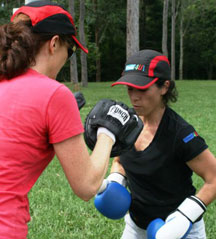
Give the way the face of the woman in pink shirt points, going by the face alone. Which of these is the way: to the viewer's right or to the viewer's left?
to the viewer's right

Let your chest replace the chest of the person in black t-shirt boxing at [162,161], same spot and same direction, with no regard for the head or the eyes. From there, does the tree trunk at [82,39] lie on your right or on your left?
on your right

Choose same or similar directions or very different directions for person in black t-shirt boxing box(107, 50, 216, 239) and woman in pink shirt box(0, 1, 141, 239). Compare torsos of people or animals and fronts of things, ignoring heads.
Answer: very different directions

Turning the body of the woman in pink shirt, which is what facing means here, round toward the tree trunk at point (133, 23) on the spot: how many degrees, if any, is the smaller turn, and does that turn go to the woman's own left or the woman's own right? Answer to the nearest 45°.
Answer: approximately 45° to the woman's own left

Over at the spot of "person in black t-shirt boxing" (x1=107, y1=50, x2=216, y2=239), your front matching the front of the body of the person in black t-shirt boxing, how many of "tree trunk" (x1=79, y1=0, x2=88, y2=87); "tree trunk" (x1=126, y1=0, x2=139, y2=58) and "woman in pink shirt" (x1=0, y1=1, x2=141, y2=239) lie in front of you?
1

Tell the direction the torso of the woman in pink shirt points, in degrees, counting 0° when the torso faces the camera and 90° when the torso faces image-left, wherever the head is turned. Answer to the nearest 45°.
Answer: approximately 225°

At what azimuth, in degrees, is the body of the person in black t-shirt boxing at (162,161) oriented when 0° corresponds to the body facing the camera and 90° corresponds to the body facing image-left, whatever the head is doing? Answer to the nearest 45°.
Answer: approximately 45°

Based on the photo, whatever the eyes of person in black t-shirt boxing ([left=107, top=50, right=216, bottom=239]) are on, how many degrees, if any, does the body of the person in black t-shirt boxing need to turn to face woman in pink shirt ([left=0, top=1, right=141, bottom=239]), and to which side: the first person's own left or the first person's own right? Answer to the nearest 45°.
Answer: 0° — they already face them

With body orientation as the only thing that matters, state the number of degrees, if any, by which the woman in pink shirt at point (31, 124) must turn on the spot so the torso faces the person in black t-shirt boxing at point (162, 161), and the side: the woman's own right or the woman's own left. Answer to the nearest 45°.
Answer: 0° — they already face them

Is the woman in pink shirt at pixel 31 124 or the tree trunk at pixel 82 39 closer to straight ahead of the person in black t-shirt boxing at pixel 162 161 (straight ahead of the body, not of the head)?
the woman in pink shirt

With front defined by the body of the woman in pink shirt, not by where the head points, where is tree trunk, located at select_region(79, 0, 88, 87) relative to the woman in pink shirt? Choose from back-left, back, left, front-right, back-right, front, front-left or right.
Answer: front-left

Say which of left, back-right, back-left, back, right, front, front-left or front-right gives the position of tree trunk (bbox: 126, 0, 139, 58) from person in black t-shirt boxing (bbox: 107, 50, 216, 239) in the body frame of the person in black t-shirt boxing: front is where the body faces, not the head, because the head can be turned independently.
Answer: back-right
